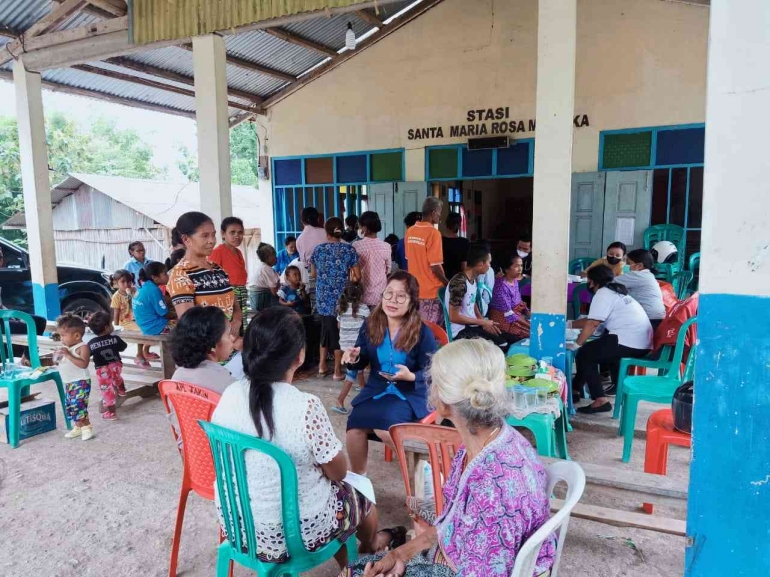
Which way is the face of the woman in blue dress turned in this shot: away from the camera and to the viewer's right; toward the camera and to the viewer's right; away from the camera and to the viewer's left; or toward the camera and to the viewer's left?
toward the camera and to the viewer's left

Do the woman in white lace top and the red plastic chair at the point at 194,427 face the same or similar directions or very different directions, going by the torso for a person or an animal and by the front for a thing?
same or similar directions

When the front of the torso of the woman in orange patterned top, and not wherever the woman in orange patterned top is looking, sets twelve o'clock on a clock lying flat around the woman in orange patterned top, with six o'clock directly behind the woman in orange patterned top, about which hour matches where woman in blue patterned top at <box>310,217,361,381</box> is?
The woman in blue patterned top is roughly at 9 o'clock from the woman in orange patterned top.

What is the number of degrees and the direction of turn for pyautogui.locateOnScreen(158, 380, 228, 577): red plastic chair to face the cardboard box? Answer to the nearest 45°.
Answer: approximately 90° to its left

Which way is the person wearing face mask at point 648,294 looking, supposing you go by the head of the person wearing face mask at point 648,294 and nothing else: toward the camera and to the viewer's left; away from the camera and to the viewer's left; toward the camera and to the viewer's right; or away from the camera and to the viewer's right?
toward the camera and to the viewer's left

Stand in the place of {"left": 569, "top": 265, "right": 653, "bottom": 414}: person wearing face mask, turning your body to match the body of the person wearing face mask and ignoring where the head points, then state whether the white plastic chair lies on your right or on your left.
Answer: on your left

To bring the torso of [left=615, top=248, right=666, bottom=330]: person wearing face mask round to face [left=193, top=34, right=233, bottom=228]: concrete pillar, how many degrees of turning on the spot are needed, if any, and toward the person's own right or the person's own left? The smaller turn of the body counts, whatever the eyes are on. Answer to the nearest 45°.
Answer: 0° — they already face it

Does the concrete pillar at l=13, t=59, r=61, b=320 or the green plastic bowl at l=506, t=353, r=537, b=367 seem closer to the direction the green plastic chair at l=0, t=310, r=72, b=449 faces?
the green plastic bowl

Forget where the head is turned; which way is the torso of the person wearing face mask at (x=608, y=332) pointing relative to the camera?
to the viewer's left

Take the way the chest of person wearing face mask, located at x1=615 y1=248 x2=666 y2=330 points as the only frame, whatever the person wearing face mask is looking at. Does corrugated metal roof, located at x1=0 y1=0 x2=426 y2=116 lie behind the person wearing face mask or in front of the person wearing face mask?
in front

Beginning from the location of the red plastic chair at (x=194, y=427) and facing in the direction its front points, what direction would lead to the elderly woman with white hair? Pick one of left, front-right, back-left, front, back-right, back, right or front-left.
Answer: right

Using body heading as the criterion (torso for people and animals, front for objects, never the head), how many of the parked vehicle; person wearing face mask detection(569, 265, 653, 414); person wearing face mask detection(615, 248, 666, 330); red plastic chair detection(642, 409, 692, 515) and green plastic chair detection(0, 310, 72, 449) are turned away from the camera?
0

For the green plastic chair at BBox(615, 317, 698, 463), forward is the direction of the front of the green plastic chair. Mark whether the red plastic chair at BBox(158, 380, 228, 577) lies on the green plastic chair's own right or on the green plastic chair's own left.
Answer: on the green plastic chair's own left

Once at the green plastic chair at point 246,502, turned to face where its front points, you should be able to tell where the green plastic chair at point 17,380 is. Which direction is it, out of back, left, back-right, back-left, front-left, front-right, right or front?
left

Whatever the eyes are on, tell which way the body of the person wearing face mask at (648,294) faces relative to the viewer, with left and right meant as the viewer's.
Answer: facing to the left of the viewer

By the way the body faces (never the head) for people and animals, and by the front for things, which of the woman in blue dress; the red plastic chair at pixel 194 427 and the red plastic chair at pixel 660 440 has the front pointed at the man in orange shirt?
the red plastic chair at pixel 194 427

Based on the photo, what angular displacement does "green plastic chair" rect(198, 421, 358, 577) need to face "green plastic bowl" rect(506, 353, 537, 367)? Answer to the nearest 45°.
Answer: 0° — it already faces it
